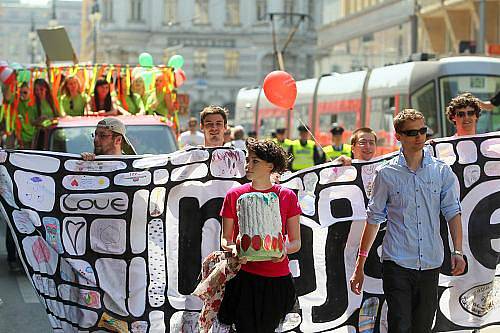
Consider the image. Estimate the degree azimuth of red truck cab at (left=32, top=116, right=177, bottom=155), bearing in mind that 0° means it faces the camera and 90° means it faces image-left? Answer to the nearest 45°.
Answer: approximately 0°

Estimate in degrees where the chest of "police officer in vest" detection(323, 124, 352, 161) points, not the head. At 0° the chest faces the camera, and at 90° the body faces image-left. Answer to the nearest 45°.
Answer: approximately 0°

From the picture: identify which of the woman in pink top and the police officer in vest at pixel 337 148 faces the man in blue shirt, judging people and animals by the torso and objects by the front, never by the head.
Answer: the police officer in vest

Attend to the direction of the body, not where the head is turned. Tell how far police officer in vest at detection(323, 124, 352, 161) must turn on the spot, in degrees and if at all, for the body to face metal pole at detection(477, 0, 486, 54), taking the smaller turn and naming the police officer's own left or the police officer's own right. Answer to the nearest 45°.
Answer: approximately 180°

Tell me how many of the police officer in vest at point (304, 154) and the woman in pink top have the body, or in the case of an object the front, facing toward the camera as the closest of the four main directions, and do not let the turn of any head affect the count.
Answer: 2

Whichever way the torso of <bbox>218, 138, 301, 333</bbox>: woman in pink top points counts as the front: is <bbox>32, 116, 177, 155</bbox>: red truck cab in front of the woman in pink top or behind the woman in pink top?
behind

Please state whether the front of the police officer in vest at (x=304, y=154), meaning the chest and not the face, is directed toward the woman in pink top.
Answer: yes

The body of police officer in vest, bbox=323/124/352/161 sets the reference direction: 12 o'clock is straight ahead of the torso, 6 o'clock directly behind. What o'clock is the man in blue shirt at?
The man in blue shirt is roughly at 12 o'clock from the police officer in vest.

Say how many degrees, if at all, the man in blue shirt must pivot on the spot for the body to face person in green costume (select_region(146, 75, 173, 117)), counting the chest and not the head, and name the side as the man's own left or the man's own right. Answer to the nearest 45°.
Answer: approximately 135° to the man's own right
